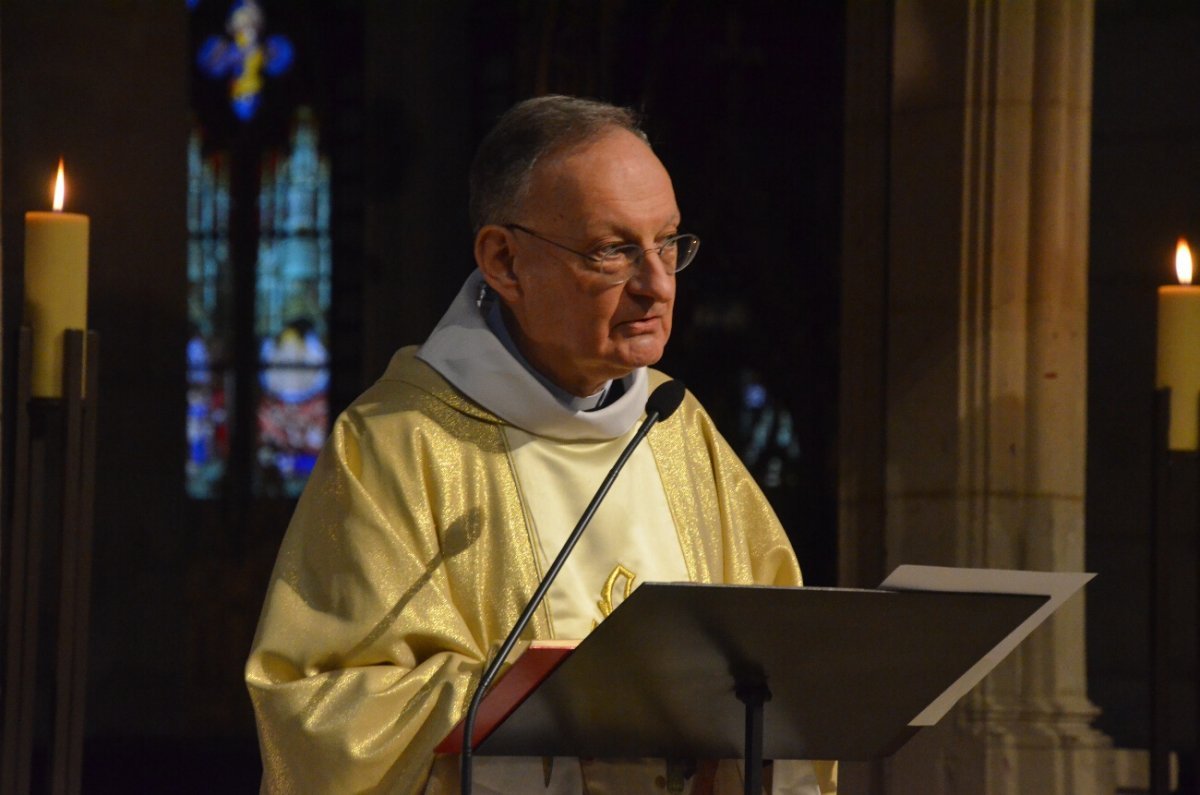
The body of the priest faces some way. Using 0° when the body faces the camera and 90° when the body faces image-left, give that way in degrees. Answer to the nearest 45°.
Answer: approximately 315°

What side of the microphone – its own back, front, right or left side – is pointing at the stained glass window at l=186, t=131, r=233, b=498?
left
